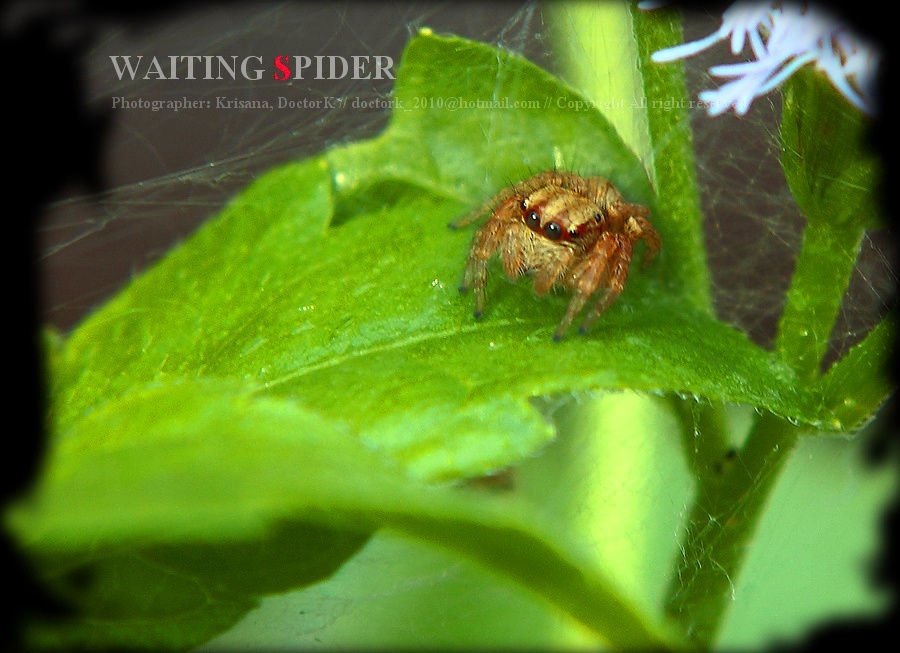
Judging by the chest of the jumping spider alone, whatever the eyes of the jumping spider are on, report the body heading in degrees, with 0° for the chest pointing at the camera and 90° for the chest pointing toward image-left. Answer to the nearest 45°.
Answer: approximately 45°
